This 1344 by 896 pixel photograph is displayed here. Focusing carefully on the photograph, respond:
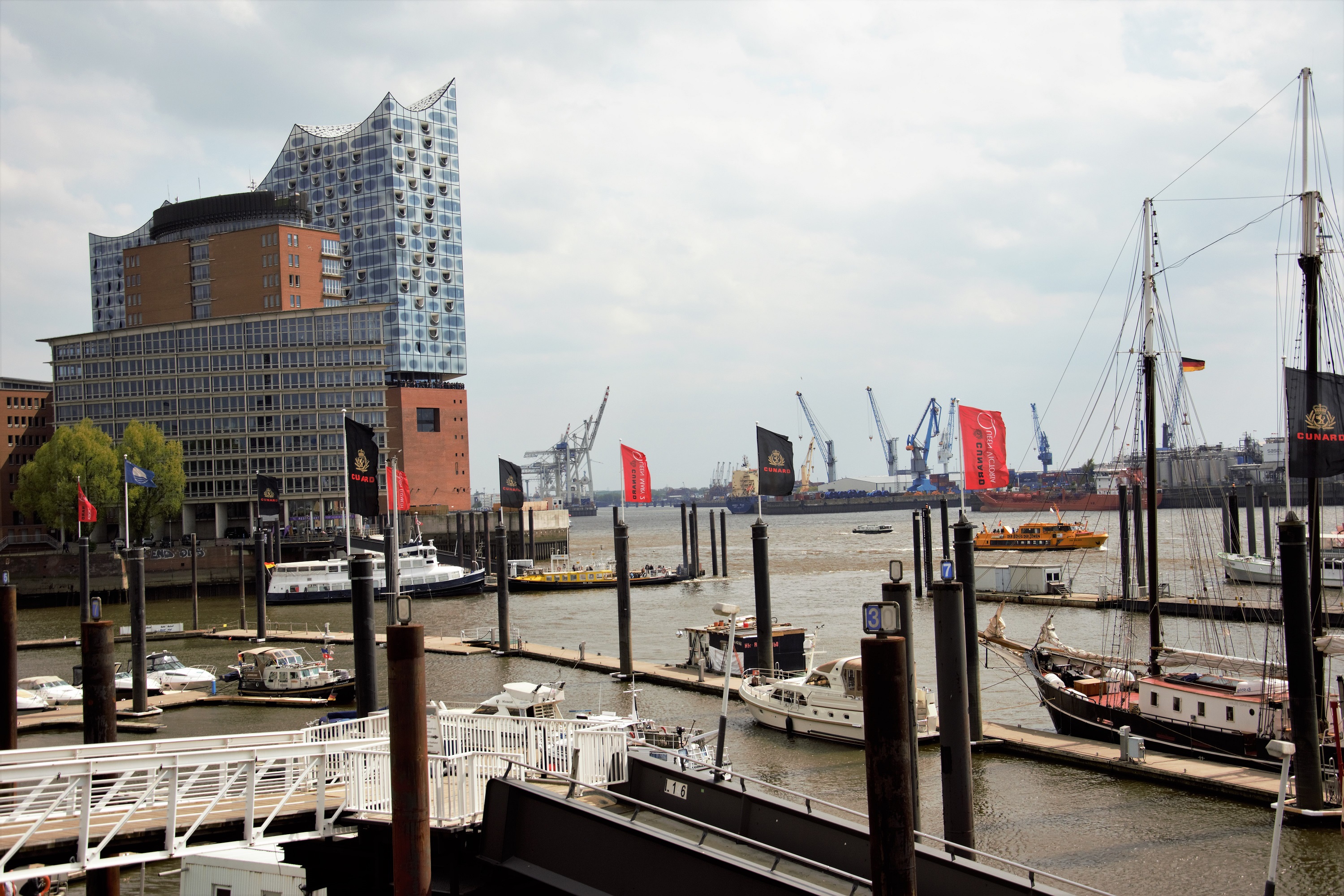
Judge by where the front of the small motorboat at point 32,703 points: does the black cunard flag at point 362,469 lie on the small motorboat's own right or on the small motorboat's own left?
on the small motorboat's own right

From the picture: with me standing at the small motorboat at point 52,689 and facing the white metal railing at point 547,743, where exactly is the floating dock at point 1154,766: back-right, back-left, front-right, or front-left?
front-left

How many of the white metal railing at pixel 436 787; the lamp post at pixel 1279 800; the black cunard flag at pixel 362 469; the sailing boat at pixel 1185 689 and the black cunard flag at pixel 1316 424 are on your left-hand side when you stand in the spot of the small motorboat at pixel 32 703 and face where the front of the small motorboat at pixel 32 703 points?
0

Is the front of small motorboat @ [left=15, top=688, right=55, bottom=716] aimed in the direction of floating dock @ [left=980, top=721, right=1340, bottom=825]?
no

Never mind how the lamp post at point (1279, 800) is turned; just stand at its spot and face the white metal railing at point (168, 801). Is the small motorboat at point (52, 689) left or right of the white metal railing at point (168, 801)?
right

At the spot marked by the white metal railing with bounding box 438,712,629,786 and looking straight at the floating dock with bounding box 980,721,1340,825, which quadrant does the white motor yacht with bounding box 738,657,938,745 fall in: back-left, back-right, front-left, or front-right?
front-left
